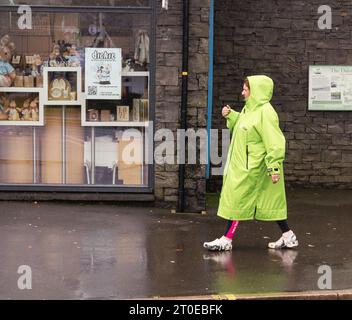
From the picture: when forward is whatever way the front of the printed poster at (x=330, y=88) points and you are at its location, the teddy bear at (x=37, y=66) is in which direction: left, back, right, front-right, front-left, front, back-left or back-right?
front-right

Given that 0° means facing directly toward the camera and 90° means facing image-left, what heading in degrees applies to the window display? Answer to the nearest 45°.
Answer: approximately 0°

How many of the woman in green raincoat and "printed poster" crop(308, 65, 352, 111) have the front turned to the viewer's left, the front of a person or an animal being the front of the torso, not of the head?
1

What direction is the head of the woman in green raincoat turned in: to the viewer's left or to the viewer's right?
to the viewer's left

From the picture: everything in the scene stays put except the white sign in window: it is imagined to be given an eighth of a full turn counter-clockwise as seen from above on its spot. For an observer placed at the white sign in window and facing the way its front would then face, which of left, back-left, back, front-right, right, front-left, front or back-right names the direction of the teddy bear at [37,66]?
back-right

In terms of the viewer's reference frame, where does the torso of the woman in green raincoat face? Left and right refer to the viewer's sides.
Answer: facing to the left of the viewer
